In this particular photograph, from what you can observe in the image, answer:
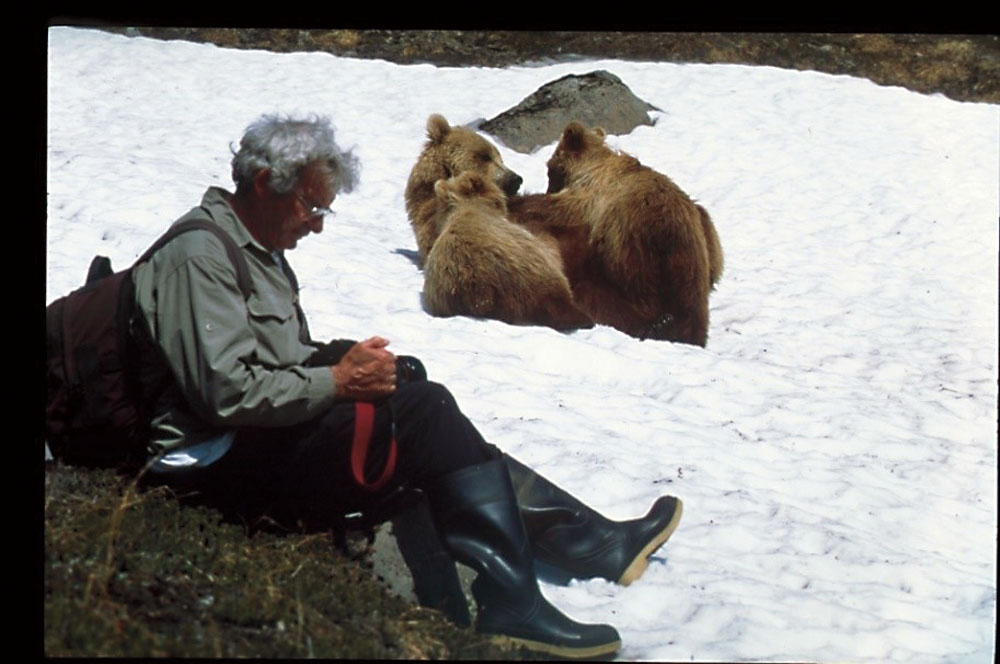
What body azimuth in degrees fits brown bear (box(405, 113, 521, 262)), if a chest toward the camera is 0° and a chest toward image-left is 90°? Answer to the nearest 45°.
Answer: approximately 270°

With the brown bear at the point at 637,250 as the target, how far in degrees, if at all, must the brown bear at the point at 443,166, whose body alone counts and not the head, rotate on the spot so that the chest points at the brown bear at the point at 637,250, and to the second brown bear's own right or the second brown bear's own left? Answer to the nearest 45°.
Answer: approximately 45° to the second brown bear's own right

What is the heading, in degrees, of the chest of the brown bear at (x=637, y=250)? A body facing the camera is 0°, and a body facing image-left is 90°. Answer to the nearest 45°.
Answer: approximately 135°

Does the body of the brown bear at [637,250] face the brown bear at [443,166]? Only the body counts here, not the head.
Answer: yes

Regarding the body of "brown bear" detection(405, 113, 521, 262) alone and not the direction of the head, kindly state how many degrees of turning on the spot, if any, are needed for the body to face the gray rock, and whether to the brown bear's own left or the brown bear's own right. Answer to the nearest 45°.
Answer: approximately 45° to the brown bear's own left

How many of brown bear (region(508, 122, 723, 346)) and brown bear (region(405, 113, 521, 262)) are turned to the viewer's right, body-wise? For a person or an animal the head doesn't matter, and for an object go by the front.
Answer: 1

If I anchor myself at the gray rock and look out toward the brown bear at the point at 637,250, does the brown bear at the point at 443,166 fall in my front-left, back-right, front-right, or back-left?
front-right

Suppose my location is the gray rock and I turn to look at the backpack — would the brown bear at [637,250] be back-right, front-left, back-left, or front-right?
front-left

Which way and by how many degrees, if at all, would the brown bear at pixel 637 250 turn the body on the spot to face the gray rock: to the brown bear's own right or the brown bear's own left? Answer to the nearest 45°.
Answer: approximately 45° to the brown bear's own right

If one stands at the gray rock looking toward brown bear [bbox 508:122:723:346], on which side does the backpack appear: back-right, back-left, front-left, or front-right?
front-right

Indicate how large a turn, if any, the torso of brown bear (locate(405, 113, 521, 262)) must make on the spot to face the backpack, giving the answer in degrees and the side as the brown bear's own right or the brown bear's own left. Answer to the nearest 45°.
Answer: approximately 90° to the brown bear's own right
